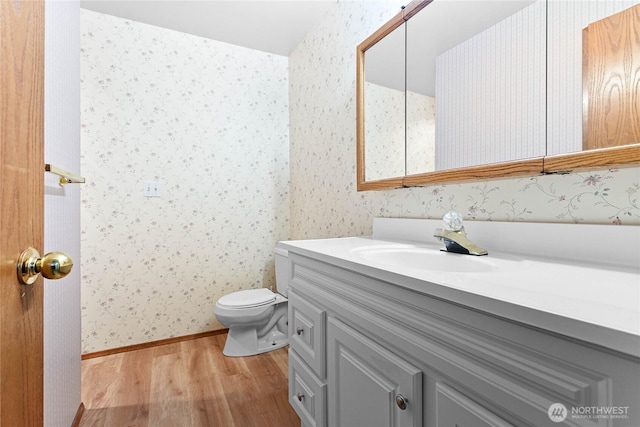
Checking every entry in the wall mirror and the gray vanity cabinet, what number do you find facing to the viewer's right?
0

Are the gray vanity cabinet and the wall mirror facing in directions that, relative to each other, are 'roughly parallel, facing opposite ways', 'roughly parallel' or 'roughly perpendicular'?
roughly parallel

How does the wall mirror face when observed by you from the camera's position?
facing the viewer and to the left of the viewer

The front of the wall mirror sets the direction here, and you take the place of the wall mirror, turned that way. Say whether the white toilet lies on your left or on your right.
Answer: on your right

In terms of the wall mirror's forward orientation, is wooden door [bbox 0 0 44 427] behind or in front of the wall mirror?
in front

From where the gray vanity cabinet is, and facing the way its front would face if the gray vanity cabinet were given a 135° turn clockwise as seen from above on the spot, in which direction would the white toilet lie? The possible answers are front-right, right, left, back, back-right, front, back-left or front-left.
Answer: front-left

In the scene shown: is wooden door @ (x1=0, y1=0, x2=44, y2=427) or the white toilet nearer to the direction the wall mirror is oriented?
the wooden door
